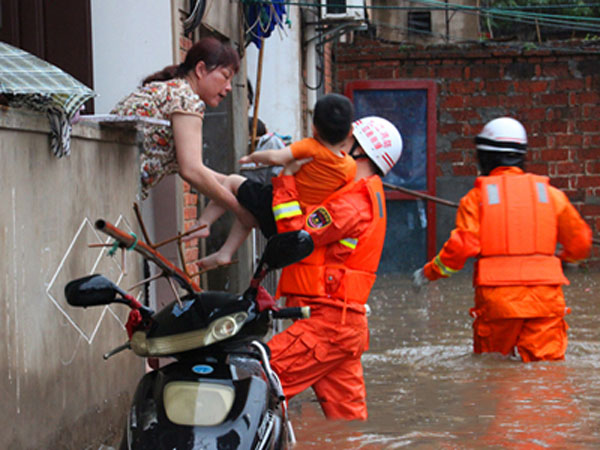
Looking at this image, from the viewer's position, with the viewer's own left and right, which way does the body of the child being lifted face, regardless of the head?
facing away from the viewer and to the left of the viewer

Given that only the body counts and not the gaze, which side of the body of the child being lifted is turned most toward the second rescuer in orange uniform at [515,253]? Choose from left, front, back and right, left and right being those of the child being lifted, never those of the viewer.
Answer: right

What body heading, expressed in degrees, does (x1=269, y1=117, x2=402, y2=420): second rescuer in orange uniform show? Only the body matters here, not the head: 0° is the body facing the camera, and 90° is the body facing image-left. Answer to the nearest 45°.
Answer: approximately 90°

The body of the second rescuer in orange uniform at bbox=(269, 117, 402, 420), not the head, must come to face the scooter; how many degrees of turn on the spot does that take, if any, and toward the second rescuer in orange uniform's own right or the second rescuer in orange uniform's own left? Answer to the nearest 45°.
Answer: approximately 90° to the second rescuer in orange uniform's own left

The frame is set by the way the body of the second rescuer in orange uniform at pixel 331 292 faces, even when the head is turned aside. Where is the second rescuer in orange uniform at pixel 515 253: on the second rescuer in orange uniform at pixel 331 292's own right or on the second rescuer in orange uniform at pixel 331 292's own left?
on the second rescuer in orange uniform at pixel 331 292's own right

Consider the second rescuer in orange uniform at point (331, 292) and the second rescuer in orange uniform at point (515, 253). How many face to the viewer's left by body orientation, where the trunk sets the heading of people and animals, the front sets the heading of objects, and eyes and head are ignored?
1
